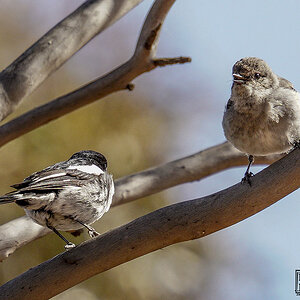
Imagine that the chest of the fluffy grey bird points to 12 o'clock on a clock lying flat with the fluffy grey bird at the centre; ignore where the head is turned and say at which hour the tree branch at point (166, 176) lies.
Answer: The tree branch is roughly at 3 o'clock from the fluffy grey bird.

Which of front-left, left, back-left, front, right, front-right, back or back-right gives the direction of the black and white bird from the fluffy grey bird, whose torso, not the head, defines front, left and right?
front-right

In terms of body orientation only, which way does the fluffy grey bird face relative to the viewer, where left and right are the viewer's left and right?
facing the viewer and to the left of the viewer

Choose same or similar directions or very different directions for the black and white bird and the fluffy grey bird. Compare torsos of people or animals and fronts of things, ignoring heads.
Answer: very different directions

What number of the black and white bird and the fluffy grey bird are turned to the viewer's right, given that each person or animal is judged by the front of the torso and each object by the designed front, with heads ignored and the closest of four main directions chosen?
1

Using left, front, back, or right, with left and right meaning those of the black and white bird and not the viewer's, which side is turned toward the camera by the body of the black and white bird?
right

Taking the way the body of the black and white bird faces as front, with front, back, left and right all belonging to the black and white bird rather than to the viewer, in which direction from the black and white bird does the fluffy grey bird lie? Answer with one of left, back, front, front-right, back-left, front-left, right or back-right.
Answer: front
